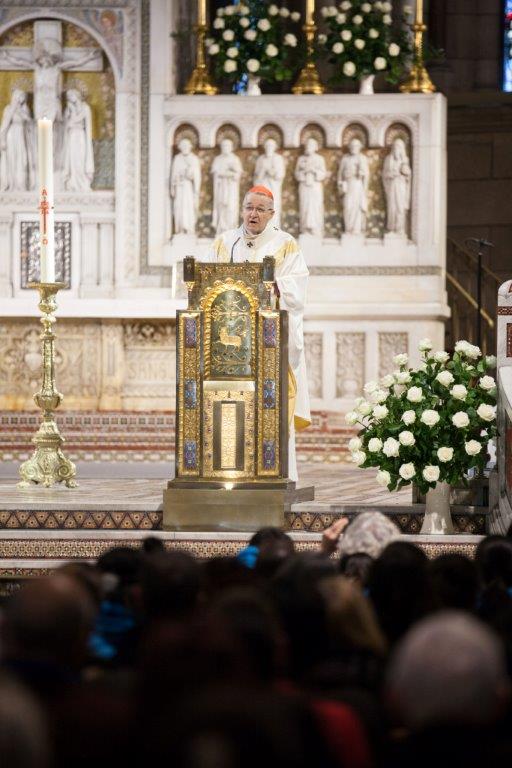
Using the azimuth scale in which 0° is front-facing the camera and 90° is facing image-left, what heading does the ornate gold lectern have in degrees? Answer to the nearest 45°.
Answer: approximately 0°

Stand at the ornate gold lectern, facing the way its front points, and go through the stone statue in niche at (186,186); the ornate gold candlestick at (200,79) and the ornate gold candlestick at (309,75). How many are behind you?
3

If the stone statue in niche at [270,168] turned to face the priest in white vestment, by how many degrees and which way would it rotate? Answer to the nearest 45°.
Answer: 0° — it already faces them

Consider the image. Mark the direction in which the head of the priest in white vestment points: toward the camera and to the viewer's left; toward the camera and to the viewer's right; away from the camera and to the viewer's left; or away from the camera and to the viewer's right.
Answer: toward the camera and to the viewer's left

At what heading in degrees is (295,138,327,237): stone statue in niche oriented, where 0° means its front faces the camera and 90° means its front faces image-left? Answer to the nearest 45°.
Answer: approximately 0°

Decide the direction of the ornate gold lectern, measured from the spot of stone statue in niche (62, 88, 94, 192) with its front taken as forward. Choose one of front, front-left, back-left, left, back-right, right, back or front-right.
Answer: front-left

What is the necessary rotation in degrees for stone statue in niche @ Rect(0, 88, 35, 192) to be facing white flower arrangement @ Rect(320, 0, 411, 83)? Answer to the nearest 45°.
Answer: approximately 90° to its left

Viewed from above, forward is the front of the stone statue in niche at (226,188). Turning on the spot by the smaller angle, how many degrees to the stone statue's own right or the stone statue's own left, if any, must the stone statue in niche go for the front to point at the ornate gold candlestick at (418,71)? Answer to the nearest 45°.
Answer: approximately 90° to the stone statue's own left

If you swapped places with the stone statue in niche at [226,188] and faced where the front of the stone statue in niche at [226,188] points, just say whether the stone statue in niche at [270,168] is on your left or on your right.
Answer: on your left

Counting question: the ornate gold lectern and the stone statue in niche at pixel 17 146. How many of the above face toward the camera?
2

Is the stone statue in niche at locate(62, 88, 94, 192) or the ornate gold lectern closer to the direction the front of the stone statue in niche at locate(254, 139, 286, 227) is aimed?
the ornate gold lectern
